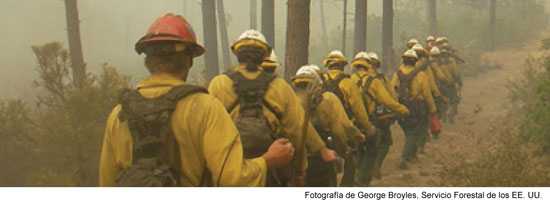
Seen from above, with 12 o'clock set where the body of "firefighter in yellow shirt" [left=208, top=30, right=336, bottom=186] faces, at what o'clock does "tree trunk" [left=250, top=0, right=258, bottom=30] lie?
The tree trunk is roughly at 12 o'clock from the firefighter in yellow shirt.

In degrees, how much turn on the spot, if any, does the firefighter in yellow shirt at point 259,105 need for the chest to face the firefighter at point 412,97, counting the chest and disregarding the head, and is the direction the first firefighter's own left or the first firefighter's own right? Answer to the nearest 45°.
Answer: approximately 45° to the first firefighter's own right

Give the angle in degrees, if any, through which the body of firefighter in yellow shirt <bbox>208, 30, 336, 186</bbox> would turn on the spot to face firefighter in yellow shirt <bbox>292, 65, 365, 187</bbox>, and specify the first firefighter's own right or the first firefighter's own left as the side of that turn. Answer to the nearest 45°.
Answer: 0° — they already face them

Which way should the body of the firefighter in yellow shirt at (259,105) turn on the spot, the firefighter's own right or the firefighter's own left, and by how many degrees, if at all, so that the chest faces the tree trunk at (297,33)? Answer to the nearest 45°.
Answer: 0° — they already face it

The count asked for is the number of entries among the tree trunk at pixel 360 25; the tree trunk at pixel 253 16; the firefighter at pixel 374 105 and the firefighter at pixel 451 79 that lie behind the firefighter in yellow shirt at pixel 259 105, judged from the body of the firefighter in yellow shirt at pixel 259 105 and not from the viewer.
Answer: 0

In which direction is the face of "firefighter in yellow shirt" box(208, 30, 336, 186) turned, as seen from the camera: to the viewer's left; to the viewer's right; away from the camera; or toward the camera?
away from the camera

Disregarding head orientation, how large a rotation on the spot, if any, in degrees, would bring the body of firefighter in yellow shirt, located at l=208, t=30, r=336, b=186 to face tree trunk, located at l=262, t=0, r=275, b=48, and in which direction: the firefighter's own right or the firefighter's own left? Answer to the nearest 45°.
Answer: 0° — they already face it

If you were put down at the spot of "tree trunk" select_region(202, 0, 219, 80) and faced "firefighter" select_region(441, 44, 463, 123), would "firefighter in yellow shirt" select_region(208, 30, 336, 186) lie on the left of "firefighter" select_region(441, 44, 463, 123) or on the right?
right

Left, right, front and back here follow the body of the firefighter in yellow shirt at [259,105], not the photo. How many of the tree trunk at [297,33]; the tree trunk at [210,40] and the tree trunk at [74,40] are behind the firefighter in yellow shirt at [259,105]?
0

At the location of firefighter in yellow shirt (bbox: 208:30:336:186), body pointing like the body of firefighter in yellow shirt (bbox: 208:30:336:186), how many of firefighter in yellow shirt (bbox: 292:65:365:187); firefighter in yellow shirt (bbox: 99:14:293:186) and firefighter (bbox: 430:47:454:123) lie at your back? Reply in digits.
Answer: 1

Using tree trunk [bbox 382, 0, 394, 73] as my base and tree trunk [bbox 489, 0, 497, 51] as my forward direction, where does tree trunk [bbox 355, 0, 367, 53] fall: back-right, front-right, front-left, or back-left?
back-left

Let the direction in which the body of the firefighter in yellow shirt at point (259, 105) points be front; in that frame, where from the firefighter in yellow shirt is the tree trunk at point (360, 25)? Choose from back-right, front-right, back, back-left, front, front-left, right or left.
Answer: front

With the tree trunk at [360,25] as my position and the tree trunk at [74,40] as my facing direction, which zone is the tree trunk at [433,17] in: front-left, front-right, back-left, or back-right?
back-right

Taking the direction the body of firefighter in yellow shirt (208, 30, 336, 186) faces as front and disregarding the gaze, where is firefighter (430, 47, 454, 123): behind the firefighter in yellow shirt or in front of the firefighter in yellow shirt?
in front

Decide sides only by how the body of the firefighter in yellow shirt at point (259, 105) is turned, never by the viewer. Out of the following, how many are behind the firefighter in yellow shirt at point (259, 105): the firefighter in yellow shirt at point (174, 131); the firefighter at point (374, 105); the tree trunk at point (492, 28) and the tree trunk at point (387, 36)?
1

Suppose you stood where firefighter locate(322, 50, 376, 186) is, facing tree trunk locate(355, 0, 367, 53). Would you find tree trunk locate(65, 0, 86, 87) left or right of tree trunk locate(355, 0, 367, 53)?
left

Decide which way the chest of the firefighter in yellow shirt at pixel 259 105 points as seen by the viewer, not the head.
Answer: away from the camera

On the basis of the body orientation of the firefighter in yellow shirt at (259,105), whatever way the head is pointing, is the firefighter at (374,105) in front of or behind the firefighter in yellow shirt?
in front

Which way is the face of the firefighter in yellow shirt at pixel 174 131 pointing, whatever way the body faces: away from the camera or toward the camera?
away from the camera
